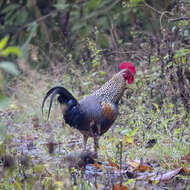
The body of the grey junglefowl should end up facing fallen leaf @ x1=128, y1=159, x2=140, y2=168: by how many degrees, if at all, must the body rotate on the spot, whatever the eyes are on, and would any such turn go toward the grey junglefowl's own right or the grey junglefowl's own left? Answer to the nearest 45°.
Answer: approximately 90° to the grey junglefowl's own right

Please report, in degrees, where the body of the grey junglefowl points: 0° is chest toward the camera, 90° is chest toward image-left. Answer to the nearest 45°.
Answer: approximately 270°

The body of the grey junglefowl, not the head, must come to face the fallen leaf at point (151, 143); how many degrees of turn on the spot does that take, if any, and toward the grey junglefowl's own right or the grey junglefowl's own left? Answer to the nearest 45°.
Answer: approximately 45° to the grey junglefowl's own right
